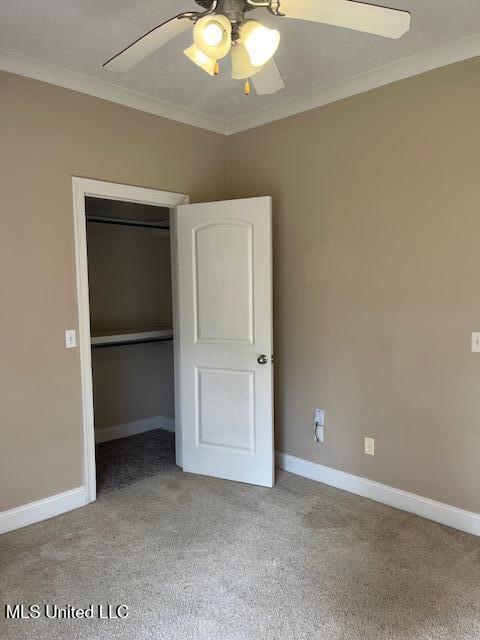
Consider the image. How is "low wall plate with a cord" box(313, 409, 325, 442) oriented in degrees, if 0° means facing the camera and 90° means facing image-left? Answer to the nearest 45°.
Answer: approximately 45°

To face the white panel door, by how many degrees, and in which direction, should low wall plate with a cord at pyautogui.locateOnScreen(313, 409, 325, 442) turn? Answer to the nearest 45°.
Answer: approximately 45° to its right

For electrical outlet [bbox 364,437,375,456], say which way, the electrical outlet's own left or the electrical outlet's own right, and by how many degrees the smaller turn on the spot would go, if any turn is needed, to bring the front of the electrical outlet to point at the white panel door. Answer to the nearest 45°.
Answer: approximately 45° to the electrical outlet's own right

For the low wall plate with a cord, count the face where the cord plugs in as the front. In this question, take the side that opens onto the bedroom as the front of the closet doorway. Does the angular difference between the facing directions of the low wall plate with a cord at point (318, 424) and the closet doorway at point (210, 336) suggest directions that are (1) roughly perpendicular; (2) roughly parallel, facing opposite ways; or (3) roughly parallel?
roughly perpendicular

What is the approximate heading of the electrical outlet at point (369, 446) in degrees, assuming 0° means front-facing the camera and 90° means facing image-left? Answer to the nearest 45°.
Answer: approximately 45°
